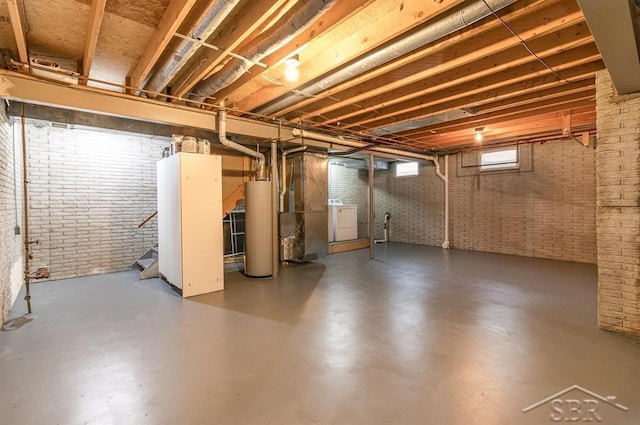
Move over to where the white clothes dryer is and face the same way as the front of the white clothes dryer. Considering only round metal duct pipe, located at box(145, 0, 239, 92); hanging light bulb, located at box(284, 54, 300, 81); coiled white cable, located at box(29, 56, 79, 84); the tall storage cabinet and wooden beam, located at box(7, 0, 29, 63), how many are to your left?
0

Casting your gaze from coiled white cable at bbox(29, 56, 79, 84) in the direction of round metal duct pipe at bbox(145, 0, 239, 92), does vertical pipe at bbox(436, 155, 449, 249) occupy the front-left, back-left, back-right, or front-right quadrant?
front-left

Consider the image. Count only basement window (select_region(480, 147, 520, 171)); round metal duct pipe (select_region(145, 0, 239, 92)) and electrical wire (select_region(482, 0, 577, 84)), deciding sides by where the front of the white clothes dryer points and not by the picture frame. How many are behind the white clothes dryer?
0

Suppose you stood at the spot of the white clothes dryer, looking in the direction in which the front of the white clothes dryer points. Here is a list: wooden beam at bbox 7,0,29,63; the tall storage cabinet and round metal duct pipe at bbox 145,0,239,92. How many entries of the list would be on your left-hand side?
0

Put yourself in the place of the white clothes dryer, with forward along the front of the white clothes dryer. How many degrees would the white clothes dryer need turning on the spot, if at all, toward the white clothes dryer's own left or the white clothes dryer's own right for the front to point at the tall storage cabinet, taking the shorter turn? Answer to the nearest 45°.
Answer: approximately 90° to the white clothes dryer's own right

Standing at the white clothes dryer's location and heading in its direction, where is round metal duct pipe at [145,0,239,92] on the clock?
The round metal duct pipe is roughly at 2 o'clock from the white clothes dryer.

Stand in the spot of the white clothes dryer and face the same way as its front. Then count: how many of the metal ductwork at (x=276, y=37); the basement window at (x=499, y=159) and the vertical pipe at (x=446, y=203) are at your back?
0

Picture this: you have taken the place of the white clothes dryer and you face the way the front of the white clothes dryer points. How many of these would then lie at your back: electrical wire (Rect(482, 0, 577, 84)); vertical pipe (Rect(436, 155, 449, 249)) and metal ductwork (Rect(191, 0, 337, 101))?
0

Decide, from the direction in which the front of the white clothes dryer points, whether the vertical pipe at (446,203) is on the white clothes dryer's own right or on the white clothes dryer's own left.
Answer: on the white clothes dryer's own left

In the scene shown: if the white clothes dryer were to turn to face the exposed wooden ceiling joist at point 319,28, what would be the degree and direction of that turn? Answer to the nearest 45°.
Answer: approximately 45° to its right

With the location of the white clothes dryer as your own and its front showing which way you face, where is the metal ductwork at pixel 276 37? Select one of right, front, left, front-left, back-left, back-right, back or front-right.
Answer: front-right

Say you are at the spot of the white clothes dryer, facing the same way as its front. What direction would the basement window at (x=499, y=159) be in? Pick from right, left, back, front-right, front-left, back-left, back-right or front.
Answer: front-left

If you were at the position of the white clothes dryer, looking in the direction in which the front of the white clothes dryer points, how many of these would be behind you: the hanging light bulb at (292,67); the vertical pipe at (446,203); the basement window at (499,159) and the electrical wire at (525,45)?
0

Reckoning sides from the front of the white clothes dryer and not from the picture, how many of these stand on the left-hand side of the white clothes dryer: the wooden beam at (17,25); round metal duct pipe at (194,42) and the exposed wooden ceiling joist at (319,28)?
0

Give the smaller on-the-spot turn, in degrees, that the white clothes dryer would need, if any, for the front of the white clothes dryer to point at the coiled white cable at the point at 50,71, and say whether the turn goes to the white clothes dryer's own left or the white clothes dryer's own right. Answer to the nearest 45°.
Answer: approximately 90° to the white clothes dryer's own right

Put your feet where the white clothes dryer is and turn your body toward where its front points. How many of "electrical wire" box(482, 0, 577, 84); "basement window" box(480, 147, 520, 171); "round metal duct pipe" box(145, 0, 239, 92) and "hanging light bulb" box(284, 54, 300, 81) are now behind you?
0

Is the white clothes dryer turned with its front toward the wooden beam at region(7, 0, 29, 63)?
no

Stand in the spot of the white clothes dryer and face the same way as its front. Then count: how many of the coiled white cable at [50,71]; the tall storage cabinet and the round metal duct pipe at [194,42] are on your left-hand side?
0

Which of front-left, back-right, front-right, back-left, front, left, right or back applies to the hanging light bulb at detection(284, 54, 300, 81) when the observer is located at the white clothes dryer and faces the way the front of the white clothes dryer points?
front-right
